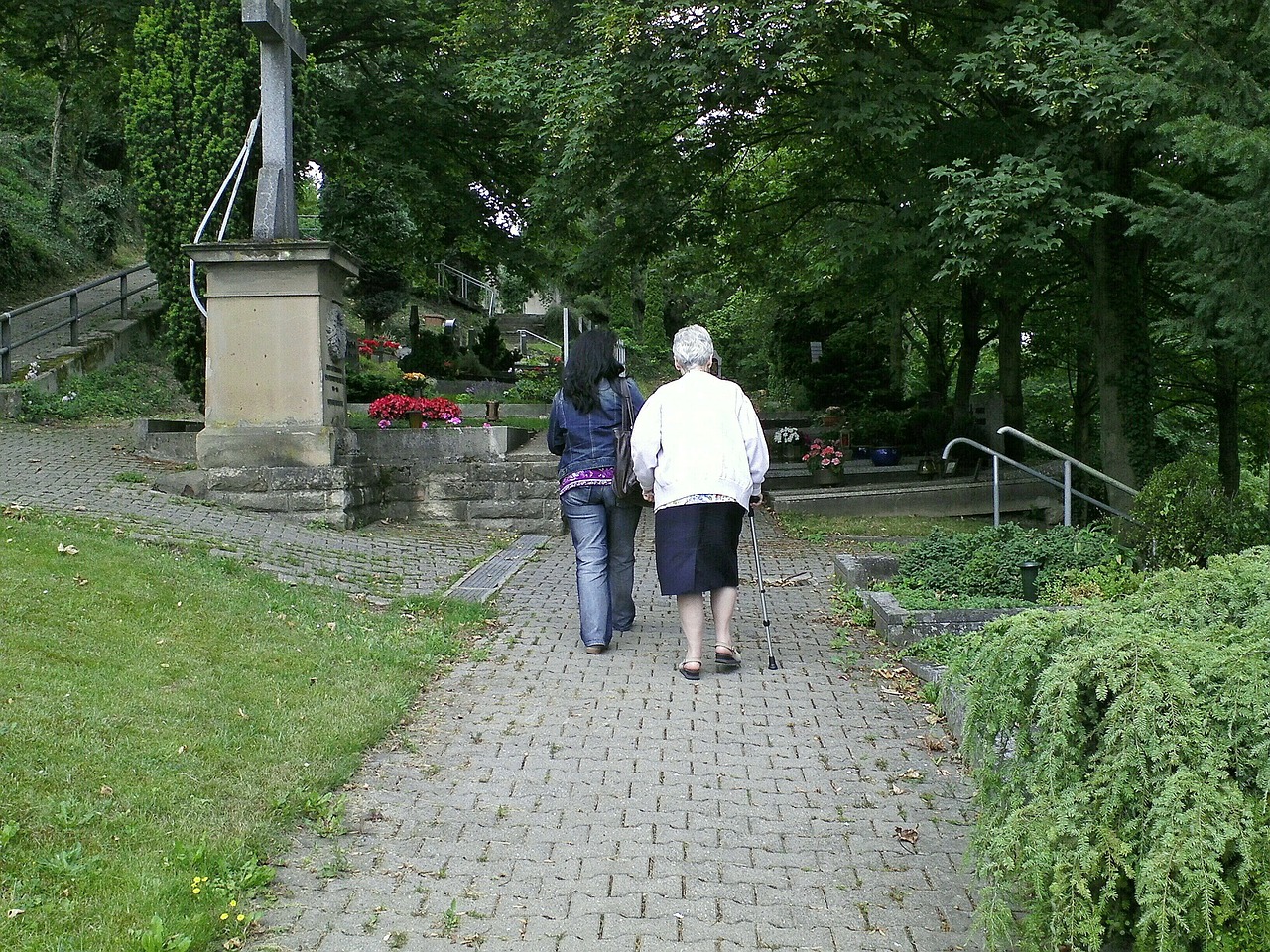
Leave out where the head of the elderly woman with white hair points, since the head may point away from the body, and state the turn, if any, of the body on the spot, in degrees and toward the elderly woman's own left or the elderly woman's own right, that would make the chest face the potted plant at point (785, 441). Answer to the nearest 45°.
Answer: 0° — they already face it

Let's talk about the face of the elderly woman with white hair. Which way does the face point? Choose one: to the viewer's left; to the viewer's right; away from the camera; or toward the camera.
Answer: away from the camera

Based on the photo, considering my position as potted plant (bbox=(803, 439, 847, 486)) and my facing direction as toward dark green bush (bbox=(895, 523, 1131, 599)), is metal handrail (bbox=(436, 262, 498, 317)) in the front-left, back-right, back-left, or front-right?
back-right

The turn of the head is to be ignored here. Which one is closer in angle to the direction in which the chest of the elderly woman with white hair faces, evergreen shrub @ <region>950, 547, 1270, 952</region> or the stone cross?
the stone cross

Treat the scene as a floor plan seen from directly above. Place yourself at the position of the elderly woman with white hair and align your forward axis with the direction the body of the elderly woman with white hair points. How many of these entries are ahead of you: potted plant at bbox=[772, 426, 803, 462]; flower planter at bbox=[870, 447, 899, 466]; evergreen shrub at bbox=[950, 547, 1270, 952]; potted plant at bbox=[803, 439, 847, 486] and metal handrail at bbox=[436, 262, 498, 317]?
4

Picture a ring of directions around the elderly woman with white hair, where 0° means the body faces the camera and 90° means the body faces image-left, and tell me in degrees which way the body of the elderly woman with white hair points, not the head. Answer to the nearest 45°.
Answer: approximately 180°

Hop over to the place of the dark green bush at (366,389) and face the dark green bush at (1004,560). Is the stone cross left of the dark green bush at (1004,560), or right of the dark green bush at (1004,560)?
right

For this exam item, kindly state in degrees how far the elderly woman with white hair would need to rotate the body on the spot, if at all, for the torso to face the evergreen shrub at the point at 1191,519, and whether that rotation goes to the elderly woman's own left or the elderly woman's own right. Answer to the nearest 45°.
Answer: approximately 45° to the elderly woman's own right

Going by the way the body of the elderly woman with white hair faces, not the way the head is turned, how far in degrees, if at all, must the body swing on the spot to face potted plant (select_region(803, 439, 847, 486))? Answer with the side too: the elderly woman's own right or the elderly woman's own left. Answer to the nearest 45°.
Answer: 0° — they already face it
